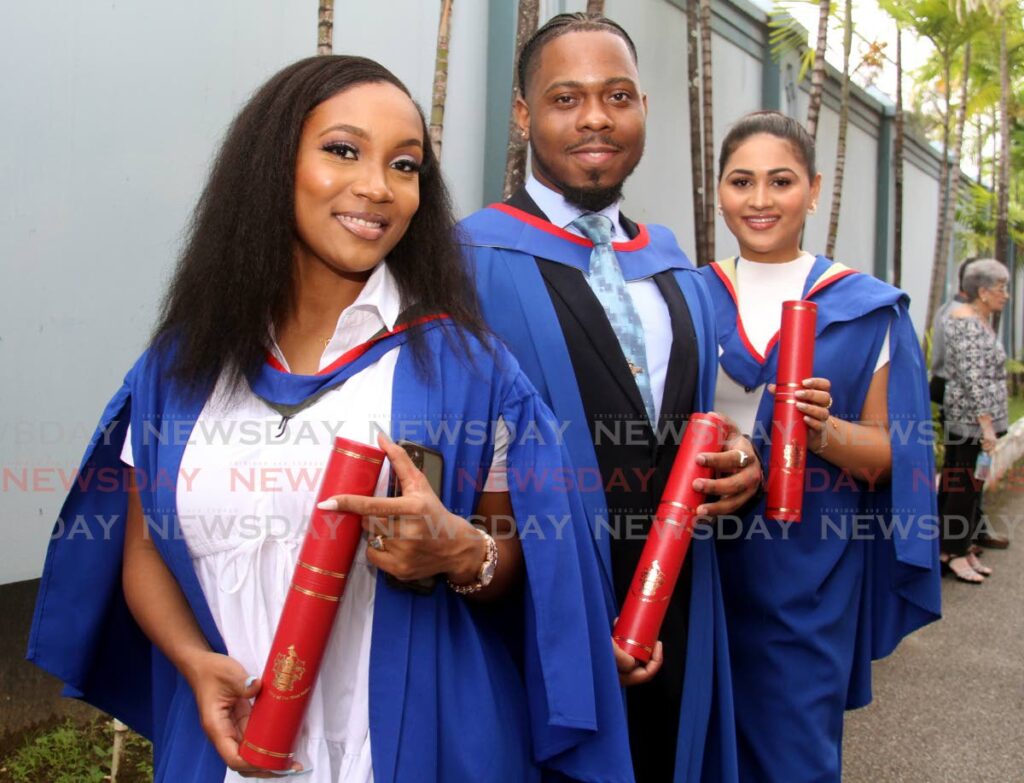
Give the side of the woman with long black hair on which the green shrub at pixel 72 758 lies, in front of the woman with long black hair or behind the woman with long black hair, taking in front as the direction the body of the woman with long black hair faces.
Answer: behind

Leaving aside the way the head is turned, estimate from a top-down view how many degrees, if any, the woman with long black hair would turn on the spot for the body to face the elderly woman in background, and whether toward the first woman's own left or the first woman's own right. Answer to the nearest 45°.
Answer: approximately 135° to the first woman's own left

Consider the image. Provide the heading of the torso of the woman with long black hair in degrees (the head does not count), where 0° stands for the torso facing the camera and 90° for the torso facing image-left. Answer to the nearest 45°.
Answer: approximately 0°
